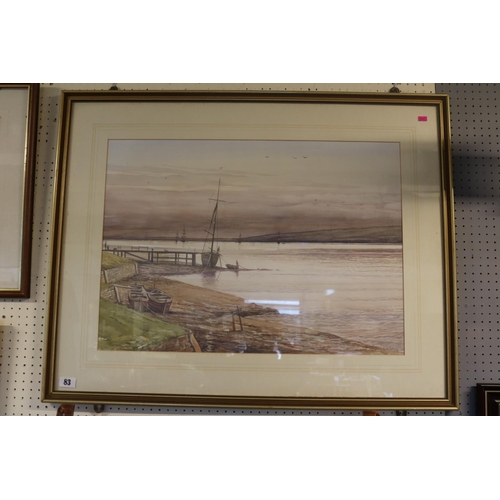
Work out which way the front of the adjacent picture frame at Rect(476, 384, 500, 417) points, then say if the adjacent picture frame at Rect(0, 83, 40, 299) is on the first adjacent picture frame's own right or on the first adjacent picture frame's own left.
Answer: on the first adjacent picture frame's own right

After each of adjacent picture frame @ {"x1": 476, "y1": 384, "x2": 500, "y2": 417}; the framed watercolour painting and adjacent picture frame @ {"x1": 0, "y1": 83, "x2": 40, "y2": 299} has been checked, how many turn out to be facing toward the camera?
3

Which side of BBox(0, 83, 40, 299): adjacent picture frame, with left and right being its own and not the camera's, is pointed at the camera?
front

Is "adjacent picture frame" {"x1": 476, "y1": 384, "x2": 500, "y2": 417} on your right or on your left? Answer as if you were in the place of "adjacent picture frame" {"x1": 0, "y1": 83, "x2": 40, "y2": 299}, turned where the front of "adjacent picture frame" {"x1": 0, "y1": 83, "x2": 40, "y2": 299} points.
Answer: on your left
